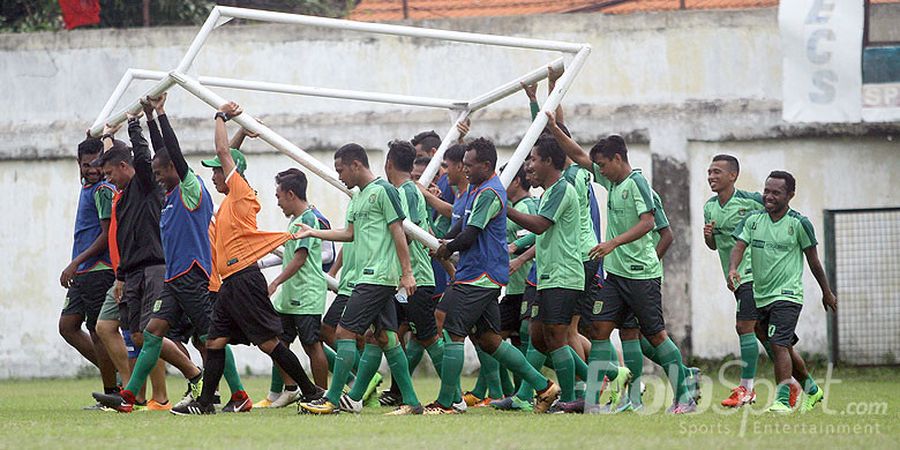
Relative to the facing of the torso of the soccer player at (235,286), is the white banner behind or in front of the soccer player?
behind

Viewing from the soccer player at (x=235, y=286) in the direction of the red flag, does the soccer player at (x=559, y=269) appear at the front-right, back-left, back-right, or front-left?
back-right

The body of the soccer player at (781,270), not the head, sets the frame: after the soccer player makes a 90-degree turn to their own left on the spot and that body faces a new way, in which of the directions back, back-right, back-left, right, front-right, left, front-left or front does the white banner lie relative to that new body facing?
back-left

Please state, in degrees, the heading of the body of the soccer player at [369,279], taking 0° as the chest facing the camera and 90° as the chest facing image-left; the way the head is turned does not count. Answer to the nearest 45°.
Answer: approximately 90°

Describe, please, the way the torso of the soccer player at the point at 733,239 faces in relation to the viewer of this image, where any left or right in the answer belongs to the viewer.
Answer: facing the viewer and to the left of the viewer

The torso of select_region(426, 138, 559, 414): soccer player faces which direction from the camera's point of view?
to the viewer's left

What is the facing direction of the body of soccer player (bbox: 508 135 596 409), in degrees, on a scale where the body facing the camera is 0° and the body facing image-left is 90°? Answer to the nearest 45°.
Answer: approximately 90°

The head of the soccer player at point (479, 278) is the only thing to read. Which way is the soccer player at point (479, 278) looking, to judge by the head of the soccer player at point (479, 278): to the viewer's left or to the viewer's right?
to the viewer's left

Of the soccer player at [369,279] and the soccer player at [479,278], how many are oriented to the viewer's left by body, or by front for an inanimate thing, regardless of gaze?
2

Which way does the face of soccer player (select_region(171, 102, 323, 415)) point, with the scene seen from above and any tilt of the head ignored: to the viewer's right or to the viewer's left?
to the viewer's left

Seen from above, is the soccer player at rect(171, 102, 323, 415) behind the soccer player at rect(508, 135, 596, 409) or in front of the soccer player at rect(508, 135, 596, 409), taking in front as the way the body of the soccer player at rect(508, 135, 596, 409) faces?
in front

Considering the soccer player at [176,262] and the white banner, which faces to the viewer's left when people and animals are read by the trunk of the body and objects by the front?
the soccer player

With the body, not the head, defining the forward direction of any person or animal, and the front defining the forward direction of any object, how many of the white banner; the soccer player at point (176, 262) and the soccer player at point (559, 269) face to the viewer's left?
2

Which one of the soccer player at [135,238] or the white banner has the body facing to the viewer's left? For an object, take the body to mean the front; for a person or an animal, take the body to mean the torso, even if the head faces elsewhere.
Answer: the soccer player

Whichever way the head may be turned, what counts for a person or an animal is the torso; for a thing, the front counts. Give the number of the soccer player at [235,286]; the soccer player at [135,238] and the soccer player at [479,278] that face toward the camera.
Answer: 0

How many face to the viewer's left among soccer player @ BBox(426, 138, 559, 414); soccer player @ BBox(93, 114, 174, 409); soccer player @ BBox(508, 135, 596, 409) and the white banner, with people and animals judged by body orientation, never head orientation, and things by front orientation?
3

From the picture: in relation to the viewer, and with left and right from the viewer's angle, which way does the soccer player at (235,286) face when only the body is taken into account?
facing to the left of the viewer

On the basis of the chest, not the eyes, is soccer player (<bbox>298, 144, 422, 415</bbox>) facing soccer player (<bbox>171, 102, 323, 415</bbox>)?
yes

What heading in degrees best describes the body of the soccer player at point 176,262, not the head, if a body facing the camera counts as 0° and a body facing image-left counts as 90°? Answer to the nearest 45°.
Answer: approximately 90°
